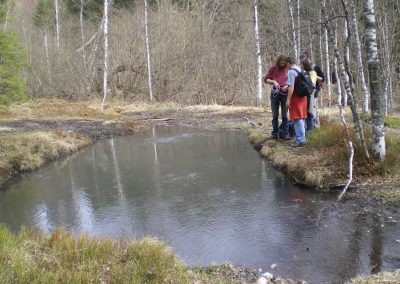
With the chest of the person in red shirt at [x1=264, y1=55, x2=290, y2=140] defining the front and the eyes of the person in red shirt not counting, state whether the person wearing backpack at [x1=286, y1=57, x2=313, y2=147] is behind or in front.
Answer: in front

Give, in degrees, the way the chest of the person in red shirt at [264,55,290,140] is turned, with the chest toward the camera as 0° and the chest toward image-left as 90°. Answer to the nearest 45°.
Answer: approximately 0°

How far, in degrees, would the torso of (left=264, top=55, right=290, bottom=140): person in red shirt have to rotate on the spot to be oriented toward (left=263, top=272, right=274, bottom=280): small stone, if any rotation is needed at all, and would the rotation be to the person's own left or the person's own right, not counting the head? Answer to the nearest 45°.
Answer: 0° — they already face it

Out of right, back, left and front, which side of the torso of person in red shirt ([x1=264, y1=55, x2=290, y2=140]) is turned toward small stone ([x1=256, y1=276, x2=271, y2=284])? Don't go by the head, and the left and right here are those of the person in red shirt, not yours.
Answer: front
